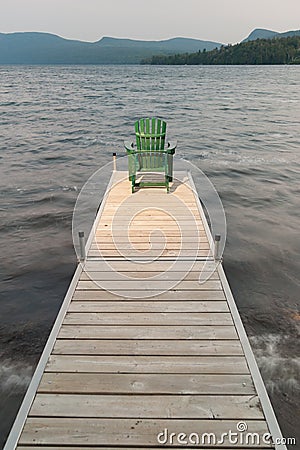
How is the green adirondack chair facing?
away from the camera
